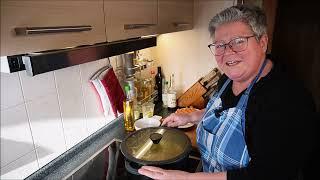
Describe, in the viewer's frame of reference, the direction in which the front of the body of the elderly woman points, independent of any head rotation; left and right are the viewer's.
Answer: facing the viewer and to the left of the viewer

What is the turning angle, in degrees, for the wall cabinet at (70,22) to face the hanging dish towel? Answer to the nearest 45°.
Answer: approximately 135° to its left

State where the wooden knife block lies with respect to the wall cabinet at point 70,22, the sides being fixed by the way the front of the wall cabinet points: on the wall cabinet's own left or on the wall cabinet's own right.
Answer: on the wall cabinet's own left

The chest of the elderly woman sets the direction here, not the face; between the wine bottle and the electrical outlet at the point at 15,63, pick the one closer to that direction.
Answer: the electrical outlet

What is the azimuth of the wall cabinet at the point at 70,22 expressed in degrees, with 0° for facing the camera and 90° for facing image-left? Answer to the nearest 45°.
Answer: approximately 315°

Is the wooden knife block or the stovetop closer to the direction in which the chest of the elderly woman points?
the stovetop

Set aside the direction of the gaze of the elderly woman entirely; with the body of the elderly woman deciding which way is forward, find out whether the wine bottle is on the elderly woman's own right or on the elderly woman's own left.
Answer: on the elderly woman's own right

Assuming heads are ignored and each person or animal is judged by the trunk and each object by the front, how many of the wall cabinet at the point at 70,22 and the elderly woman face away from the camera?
0

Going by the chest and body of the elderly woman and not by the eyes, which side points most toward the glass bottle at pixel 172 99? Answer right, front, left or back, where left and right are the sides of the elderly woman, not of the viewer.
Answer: right

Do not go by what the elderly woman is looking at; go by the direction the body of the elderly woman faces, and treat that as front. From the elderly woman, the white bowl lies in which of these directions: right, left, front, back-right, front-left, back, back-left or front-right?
right

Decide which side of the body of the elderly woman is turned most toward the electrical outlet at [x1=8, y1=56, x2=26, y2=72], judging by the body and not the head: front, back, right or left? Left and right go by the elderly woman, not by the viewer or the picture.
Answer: front
